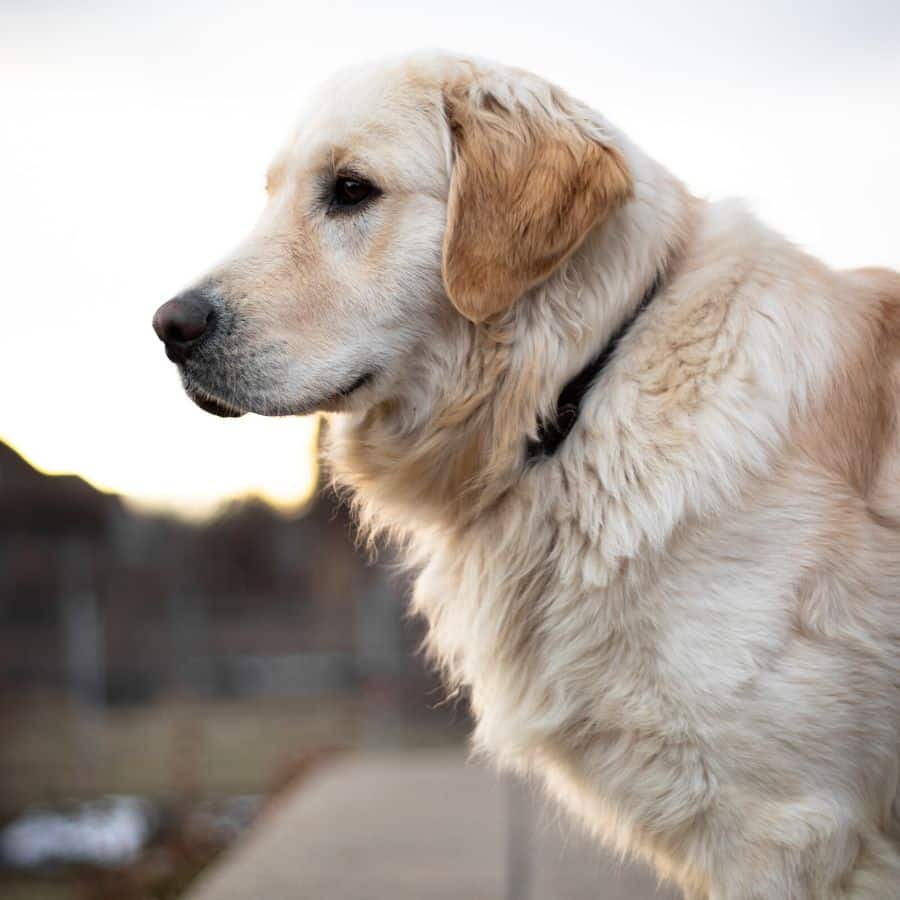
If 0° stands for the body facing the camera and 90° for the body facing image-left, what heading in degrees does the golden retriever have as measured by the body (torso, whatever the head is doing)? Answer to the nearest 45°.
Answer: approximately 90°
